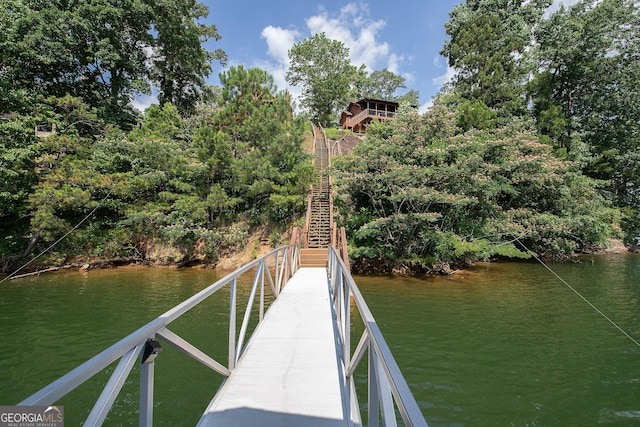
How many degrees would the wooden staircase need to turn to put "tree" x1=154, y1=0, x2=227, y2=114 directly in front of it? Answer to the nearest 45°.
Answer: approximately 135° to its right

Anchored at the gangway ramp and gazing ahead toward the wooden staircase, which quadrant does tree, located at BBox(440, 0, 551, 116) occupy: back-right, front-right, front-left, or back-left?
front-right

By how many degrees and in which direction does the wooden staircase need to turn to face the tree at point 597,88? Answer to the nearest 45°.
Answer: approximately 90° to its left

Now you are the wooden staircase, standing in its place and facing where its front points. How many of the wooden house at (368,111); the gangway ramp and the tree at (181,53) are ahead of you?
1

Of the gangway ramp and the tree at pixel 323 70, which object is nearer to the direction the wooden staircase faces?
the gangway ramp

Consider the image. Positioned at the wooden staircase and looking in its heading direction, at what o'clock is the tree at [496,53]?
The tree is roughly at 8 o'clock from the wooden staircase.

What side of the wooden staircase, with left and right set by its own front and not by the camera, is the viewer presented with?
front

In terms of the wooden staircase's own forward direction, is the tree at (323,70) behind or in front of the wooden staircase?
behind

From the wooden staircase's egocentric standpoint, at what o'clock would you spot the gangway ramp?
The gangway ramp is roughly at 12 o'clock from the wooden staircase.

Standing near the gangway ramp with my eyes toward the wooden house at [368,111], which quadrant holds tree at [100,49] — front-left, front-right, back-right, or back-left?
front-left

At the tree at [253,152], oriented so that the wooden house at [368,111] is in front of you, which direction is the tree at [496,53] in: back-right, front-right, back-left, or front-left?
front-right
